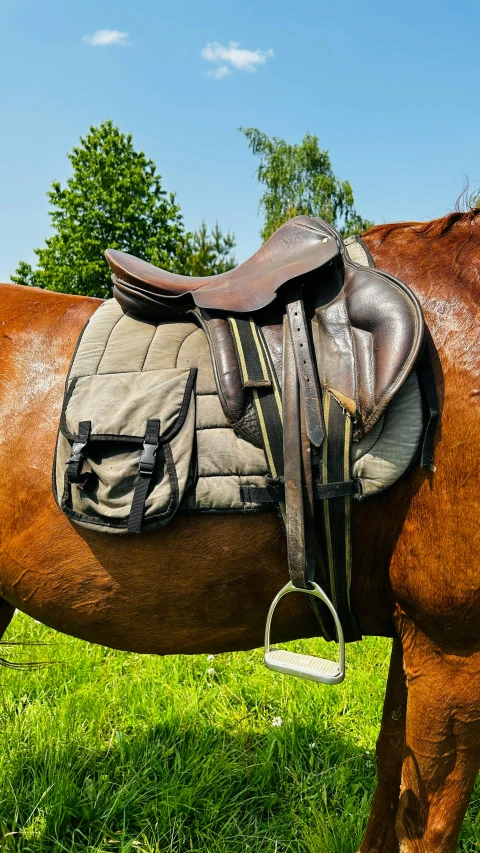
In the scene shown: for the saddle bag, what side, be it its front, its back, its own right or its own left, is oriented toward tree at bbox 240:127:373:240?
back

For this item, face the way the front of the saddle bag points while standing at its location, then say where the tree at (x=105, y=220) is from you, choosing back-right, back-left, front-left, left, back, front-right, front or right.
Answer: back

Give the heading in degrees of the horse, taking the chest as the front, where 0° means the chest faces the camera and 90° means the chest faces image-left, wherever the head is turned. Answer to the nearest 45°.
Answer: approximately 270°

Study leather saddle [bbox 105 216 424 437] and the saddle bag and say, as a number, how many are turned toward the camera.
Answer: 1

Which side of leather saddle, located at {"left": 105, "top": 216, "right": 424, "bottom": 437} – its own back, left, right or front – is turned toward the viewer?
right

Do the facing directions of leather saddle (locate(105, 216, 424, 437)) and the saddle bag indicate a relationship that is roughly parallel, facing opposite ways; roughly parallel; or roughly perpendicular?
roughly perpendicular

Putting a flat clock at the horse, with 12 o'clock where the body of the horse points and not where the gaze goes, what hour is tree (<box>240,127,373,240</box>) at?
The tree is roughly at 9 o'clock from the horse.

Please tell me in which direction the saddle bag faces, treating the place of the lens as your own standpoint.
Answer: facing the viewer

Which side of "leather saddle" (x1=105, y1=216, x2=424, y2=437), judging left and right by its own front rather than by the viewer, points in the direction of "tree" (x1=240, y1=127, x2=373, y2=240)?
left
